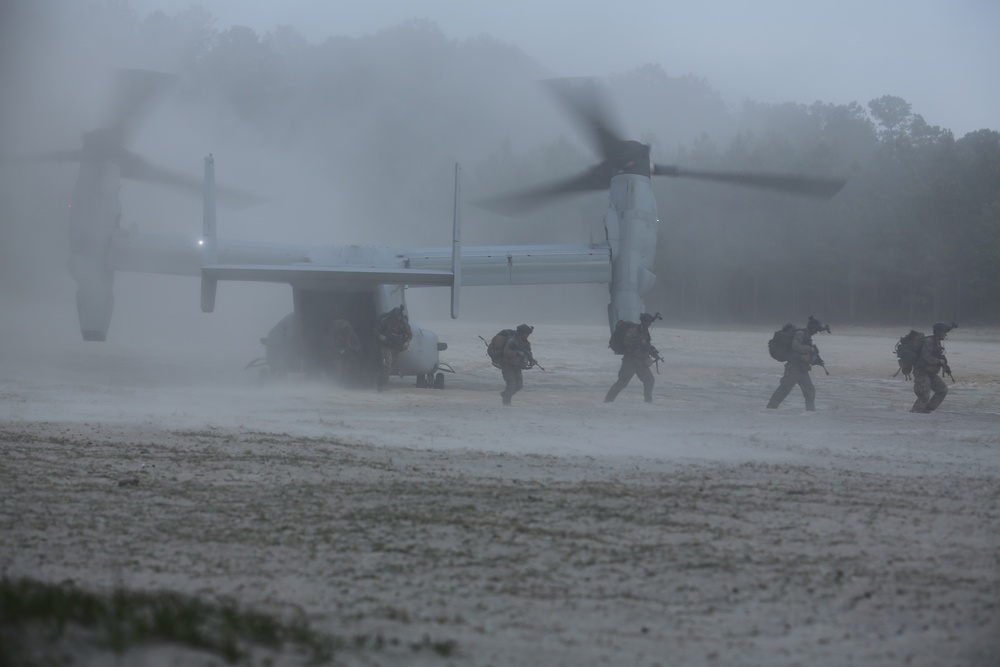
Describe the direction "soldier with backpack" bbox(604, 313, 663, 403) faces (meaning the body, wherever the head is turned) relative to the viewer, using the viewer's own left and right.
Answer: facing to the right of the viewer

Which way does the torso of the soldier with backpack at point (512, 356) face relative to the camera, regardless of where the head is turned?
to the viewer's right

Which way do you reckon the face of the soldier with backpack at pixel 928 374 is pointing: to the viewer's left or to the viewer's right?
to the viewer's right

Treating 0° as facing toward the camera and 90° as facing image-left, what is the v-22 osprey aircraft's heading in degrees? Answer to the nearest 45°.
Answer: approximately 180°

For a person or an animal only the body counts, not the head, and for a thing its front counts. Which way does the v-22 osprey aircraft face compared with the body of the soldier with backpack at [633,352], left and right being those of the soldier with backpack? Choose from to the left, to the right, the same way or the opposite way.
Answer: to the left

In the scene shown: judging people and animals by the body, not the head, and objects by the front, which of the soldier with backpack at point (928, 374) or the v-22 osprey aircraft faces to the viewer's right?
the soldier with backpack

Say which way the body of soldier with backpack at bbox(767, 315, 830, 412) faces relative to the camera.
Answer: to the viewer's right

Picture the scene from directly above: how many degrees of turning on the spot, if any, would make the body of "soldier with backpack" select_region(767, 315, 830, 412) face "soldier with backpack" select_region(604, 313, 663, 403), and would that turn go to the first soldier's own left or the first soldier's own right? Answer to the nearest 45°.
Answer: approximately 180°

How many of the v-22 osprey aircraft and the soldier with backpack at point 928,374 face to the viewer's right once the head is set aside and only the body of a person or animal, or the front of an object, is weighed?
1

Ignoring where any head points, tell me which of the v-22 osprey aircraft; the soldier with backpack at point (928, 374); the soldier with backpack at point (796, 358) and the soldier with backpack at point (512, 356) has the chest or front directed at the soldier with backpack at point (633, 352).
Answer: the soldier with backpack at point (512, 356)

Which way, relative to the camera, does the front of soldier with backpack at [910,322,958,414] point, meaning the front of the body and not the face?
to the viewer's right

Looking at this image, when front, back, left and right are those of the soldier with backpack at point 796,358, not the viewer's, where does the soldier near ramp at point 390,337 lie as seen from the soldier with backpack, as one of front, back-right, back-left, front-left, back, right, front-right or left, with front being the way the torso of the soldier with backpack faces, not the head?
back

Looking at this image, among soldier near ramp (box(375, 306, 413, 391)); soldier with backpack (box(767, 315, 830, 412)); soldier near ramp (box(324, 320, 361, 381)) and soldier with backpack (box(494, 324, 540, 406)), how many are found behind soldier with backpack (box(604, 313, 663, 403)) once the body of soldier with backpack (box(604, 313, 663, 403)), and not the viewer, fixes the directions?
3

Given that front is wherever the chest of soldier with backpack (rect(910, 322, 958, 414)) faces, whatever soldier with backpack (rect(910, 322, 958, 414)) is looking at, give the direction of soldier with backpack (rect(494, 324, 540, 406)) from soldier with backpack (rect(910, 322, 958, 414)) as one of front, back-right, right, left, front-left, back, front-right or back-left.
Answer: back

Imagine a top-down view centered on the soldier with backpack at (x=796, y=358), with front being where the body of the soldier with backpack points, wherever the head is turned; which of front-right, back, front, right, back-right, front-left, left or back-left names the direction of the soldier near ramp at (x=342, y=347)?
back
